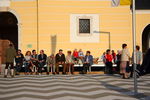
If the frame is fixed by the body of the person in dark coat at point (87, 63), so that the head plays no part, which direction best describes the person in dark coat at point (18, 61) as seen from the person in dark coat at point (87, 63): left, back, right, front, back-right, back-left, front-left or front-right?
front-right

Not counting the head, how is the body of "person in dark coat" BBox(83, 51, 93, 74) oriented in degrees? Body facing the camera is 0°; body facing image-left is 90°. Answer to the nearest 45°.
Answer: approximately 45°
